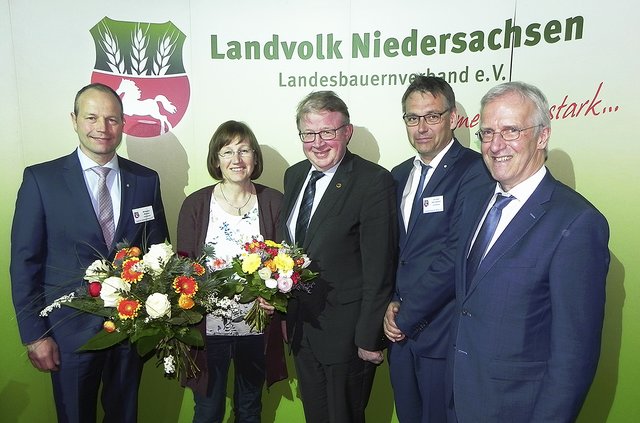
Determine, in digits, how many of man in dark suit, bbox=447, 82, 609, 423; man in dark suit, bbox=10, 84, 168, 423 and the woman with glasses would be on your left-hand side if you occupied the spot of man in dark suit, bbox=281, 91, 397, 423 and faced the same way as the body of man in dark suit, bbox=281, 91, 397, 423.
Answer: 1

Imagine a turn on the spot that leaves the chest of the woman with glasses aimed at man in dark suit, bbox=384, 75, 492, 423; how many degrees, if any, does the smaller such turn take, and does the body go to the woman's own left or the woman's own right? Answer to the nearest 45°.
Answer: approximately 45° to the woman's own left

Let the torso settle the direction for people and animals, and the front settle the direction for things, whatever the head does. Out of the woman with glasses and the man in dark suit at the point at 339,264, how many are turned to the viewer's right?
0

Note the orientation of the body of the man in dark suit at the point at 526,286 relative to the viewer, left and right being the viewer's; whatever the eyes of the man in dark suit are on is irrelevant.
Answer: facing the viewer and to the left of the viewer

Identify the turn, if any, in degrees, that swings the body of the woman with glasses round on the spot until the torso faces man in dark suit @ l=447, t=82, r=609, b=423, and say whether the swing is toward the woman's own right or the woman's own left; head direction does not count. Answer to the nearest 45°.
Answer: approximately 45° to the woman's own left

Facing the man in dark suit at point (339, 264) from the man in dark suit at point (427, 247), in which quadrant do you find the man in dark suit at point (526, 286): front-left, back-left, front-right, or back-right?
back-left

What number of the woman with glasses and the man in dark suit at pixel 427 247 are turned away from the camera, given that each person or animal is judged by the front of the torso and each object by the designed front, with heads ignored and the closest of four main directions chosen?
0

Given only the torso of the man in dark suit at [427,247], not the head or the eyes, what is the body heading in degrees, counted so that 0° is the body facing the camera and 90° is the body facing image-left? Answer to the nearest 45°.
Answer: approximately 45°

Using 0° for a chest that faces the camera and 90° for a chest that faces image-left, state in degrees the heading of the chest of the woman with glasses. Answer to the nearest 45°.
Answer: approximately 0°

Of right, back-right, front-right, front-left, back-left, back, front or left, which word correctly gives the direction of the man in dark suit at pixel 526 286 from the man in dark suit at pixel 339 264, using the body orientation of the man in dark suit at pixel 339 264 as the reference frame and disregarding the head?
left

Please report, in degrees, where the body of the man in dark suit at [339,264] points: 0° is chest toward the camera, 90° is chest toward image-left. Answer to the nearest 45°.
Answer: approximately 45°
